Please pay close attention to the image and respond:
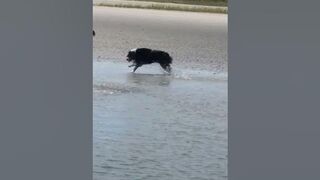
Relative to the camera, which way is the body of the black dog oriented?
to the viewer's left
